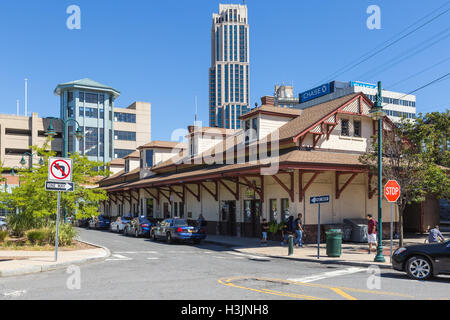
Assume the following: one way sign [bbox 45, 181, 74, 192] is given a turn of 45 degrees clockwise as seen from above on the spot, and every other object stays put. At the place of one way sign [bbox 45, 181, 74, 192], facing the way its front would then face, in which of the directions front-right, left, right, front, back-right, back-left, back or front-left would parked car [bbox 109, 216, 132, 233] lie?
back-right

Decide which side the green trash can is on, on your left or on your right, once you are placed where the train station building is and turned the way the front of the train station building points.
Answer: on your left

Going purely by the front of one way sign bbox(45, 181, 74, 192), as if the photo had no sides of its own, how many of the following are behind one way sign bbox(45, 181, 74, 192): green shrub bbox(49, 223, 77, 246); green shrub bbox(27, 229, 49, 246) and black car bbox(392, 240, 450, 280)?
2

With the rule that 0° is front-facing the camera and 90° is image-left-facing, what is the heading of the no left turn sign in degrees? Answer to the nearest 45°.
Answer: approximately 0°

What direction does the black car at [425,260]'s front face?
to the viewer's left

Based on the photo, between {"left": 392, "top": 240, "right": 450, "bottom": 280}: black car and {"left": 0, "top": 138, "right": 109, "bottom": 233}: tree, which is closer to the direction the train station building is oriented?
the tree
